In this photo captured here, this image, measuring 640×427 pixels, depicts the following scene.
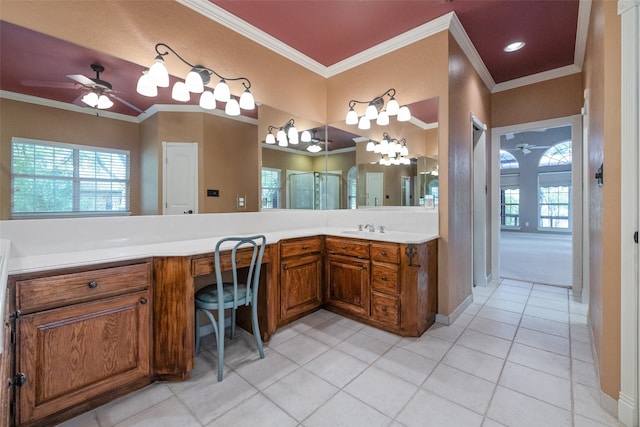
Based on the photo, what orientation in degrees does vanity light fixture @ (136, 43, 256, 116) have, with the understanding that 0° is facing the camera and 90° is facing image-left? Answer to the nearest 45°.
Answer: approximately 315°

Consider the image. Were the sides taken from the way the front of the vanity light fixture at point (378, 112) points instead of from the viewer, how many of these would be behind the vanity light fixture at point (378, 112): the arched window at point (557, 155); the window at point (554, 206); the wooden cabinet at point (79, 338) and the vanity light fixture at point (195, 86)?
2

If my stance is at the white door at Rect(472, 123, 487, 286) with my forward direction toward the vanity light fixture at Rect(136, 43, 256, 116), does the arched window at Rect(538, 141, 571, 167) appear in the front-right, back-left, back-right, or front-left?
back-right

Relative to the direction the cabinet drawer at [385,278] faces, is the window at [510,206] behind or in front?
behind

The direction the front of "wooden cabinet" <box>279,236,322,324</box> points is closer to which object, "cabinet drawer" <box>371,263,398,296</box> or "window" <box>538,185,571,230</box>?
the cabinet drawer

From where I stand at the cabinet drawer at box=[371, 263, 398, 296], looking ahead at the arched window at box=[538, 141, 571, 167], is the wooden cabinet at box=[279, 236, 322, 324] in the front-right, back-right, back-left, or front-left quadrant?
back-left

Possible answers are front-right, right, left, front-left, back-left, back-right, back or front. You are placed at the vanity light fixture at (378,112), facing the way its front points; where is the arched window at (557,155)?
back

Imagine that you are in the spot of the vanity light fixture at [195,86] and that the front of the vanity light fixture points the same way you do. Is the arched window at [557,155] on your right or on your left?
on your left

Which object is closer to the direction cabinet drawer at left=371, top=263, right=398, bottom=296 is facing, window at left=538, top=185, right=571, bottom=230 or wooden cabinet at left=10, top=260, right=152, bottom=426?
the wooden cabinet

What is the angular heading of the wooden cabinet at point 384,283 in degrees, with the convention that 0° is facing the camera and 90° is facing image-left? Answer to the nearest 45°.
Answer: approximately 45°
